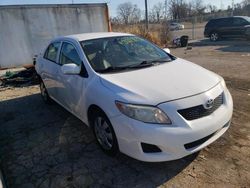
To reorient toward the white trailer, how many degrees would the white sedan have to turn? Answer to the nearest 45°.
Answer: approximately 180°

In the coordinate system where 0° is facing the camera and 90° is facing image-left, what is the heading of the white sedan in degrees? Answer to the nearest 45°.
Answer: approximately 315°

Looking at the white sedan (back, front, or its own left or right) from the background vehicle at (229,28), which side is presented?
left
